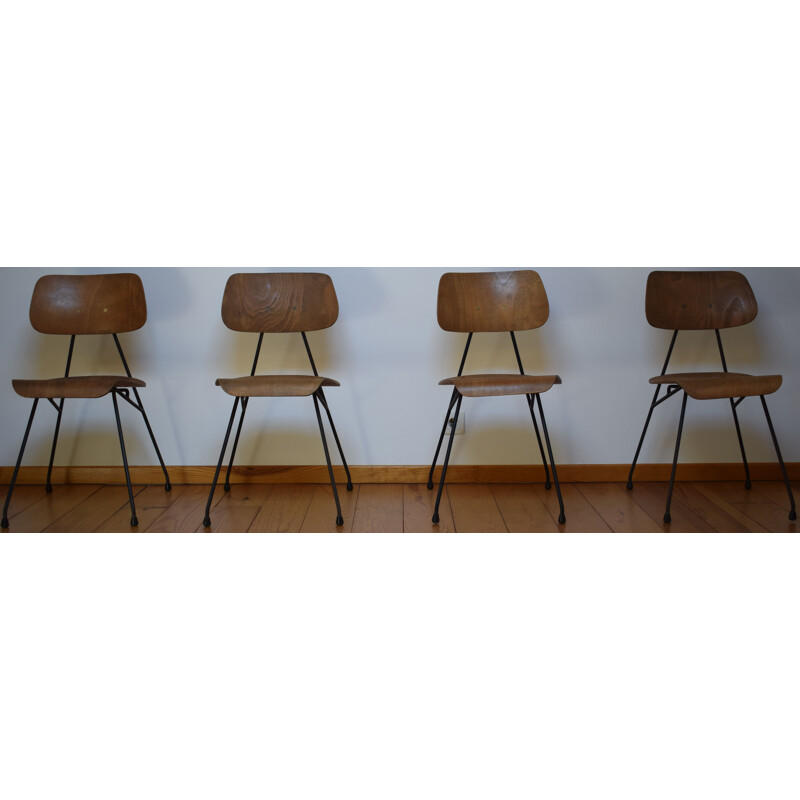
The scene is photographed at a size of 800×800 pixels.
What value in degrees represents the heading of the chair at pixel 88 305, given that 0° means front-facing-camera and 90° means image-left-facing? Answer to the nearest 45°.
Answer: approximately 0°

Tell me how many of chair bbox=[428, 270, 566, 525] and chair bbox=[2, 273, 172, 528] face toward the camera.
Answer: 2

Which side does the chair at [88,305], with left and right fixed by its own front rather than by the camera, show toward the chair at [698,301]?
left

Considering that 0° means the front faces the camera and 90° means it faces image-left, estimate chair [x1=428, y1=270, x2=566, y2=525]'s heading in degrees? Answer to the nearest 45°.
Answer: approximately 0°

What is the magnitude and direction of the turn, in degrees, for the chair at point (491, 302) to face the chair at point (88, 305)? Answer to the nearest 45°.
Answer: approximately 90° to its right

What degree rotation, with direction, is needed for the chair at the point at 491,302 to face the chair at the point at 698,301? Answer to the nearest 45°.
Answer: approximately 90° to its left
